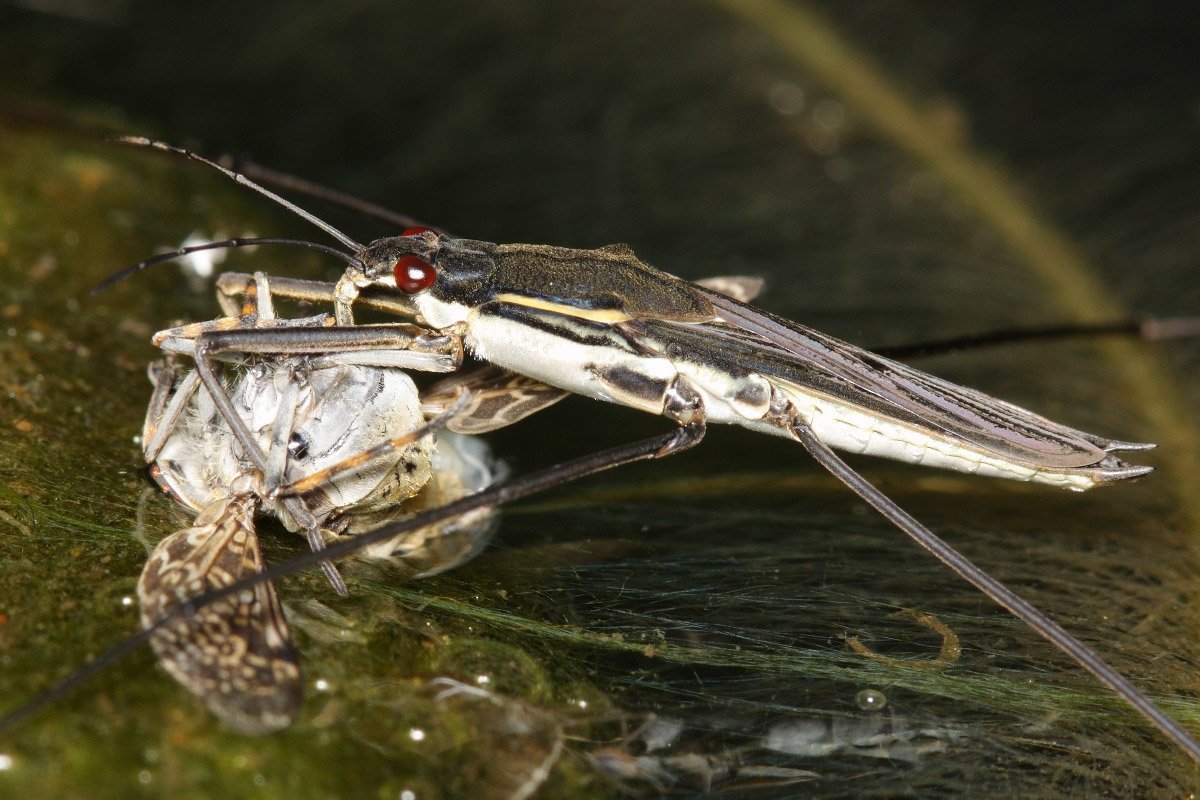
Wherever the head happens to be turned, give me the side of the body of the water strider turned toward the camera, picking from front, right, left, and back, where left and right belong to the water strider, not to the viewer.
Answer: left
